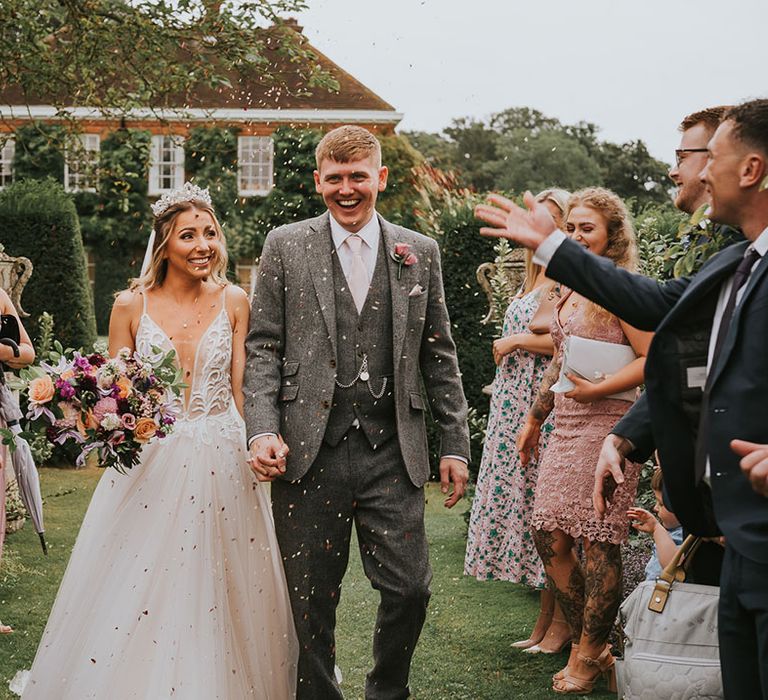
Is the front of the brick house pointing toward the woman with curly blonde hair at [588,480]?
yes

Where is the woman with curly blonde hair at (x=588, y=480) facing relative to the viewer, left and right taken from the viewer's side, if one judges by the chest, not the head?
facing the viewer and to the left of the viewer

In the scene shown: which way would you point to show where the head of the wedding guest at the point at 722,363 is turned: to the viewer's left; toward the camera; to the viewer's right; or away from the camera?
to the viewer's left

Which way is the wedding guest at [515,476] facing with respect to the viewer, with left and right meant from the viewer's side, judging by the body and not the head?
facing to the left of the viewer

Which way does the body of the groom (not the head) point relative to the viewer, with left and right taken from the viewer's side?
facing the viewer

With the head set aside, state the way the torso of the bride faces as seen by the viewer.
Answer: toward the camera

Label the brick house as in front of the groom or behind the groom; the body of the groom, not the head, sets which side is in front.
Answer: behind

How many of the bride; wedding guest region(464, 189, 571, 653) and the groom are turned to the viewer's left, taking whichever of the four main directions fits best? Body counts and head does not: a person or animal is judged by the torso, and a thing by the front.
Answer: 1

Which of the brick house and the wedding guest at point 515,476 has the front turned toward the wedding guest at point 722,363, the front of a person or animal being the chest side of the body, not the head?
the brick house

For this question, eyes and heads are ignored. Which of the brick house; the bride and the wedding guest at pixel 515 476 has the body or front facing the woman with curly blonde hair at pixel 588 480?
the brick house

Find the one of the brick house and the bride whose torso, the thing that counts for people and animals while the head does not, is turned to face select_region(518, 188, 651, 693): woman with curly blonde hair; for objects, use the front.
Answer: the brick house

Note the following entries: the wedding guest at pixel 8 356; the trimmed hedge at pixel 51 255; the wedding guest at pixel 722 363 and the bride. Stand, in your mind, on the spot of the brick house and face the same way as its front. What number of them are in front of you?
4

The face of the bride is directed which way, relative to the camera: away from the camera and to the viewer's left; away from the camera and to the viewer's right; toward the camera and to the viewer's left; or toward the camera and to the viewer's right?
toward the camera and to the viewer's right

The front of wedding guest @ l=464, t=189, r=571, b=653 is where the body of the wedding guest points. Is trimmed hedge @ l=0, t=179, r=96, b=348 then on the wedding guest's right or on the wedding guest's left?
on the wedding guest's right
